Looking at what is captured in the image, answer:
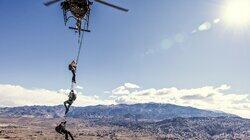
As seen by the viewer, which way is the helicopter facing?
toward the camera
